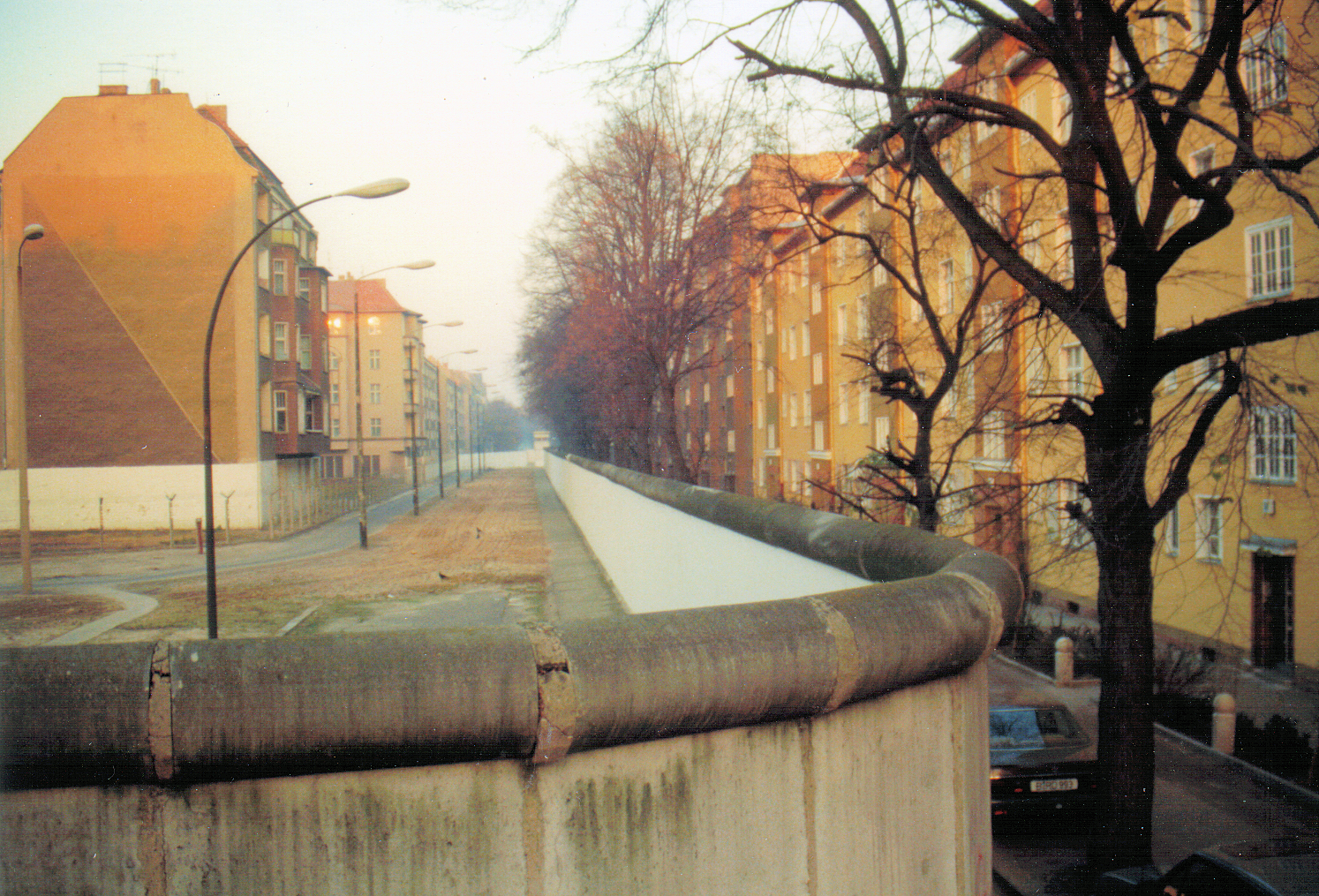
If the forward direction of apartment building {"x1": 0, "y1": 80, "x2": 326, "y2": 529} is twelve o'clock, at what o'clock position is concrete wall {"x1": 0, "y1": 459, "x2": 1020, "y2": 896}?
The concrete wall is roughly at 3 o'clock from the apartment building.

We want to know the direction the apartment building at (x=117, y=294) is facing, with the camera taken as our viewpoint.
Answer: facing to the right of the viewer

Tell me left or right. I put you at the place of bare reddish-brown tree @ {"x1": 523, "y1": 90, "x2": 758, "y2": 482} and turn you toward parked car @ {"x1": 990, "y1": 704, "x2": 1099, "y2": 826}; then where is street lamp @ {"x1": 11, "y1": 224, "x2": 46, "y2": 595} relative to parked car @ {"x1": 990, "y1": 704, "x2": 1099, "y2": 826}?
right

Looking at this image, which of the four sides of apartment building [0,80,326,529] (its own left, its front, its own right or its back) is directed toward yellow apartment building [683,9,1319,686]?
front

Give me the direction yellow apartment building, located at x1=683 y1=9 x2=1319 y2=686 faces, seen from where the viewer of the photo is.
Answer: facing the viewer and to the left of the viewer
